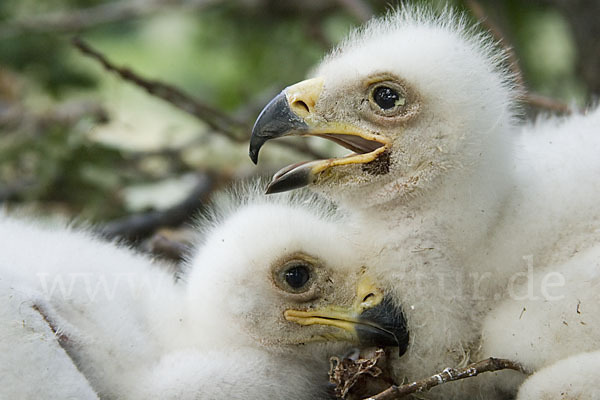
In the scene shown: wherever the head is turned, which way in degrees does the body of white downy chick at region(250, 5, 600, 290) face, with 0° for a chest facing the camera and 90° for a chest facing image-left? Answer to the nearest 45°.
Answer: approximately 90°

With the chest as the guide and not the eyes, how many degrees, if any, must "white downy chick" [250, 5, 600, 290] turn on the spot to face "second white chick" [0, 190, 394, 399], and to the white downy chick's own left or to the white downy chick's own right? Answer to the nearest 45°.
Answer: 0° — it already faces it

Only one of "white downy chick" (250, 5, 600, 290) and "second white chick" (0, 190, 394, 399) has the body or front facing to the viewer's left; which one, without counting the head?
the white downy chick

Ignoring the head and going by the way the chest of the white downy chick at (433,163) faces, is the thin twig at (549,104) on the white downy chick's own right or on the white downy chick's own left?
on the white downy chick's own right

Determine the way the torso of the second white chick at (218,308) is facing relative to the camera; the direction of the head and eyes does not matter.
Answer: to the viewer's right

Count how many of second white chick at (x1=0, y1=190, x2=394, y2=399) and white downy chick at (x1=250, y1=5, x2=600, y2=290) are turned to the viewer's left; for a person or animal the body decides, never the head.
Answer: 1

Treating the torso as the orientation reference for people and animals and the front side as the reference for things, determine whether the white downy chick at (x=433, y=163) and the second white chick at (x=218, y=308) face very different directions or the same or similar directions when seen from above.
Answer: very different directions
